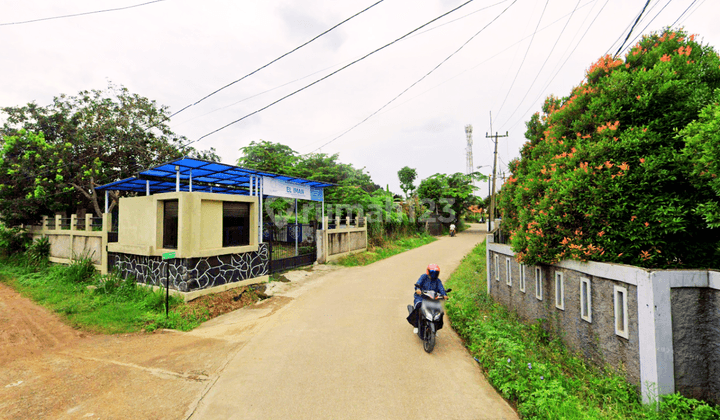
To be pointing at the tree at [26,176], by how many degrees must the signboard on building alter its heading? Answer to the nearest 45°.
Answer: approximately 180°

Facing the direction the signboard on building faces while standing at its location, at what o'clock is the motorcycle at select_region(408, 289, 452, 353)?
The motorcycle is roughly at 1 o'clock from the signboard on building.

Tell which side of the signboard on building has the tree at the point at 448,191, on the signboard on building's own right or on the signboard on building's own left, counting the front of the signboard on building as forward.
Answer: on the signboard on building's own left

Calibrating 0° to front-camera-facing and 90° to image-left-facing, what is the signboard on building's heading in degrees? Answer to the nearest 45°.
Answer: approximately 315°

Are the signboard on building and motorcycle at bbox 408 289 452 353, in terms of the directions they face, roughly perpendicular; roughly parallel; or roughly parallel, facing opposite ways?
roughly perpendicular

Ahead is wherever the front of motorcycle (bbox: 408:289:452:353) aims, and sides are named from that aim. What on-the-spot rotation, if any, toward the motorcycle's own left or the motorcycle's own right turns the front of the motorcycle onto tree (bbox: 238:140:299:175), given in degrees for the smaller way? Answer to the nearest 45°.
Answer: approximately 135° to the motorcycle's own right

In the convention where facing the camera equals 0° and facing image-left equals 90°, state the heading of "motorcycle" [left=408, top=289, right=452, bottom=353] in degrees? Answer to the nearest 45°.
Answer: approximately 0°

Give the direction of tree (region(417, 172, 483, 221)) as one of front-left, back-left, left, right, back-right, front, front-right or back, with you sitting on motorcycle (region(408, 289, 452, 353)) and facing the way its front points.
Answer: back

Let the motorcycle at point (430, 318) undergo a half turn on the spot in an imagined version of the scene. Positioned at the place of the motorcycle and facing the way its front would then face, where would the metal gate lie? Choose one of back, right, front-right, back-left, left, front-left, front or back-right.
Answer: front-left

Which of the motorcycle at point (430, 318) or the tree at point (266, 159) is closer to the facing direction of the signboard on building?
the motorcycle

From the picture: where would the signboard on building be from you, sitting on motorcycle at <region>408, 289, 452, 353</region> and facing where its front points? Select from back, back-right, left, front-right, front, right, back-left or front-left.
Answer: back-right

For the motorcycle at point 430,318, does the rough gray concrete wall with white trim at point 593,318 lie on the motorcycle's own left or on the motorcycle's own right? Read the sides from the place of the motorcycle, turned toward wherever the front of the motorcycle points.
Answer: on the motorcycle's own left
